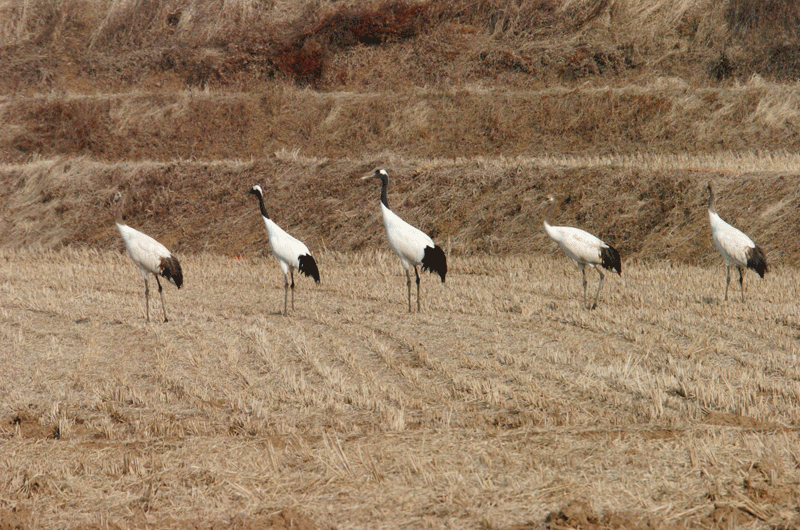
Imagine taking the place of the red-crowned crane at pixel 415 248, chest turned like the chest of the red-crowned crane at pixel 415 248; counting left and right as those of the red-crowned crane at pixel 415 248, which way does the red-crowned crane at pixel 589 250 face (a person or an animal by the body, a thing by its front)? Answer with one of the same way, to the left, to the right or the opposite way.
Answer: the same way

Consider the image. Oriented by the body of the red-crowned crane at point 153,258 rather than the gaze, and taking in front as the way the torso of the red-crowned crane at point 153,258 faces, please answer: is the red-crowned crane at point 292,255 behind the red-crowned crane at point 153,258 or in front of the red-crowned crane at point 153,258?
behind

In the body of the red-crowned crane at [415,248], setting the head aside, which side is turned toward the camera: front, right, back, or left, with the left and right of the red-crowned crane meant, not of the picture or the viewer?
left

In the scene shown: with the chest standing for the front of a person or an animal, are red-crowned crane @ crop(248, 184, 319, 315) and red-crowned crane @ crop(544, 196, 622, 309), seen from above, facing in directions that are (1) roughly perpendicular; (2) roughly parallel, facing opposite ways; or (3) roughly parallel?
roughly parallel

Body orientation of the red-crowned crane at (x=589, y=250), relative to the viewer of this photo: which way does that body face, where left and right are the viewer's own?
facing to the left of the viewer

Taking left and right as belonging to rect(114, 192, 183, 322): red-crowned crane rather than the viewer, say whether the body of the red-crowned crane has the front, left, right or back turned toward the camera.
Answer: left

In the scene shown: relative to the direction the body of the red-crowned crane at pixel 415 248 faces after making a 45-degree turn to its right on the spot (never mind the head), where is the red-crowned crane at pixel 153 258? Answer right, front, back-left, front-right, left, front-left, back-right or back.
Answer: front-left

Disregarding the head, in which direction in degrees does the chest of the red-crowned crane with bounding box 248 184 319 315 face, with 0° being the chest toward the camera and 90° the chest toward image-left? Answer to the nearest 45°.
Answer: approximately 90°

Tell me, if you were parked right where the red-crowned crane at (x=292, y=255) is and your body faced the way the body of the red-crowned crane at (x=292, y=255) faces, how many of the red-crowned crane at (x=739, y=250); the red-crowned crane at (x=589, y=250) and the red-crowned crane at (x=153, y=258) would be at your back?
2

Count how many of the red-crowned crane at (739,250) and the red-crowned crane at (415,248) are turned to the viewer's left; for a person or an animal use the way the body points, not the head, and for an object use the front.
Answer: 2

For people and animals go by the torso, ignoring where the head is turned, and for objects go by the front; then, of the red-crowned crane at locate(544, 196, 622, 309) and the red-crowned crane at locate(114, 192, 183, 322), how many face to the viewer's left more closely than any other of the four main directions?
2

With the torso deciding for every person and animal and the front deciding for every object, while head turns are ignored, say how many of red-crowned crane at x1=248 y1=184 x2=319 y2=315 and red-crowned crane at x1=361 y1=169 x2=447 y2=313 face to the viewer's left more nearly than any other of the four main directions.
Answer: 2

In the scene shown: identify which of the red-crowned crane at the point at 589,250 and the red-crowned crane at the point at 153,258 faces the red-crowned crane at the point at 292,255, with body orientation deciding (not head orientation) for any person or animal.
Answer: the red-crowned crane at the point at 589,250

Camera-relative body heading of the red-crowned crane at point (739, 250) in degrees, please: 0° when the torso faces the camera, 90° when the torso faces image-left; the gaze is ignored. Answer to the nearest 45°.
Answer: approximately 90°
